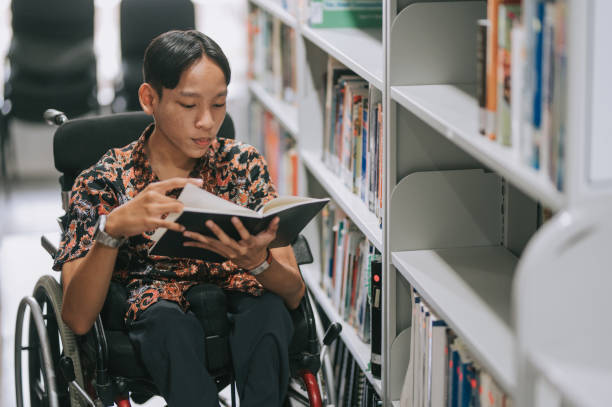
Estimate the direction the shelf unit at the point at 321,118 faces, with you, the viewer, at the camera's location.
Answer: facing the viewer and to the left of the viewer

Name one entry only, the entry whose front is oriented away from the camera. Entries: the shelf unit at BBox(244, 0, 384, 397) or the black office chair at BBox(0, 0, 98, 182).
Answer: the black office chair

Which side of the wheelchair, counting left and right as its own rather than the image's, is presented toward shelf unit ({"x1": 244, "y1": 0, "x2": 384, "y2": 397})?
left

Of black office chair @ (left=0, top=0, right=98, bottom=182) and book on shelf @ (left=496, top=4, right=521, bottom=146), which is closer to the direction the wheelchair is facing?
the book on shelf

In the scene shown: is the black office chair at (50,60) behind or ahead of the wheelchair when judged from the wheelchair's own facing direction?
behind

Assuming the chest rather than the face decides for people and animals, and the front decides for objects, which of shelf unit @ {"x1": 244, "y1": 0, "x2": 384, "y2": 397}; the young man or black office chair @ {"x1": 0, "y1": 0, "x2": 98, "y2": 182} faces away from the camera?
the black office chair

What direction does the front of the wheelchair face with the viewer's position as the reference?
facing the viewer and to the right of the viewer

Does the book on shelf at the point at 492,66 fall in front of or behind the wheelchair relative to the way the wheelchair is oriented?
in front

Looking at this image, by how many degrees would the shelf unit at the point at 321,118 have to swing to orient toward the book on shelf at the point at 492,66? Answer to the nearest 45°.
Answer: approximately 45° to its left

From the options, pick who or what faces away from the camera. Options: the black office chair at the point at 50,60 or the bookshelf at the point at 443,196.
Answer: the black office chair
